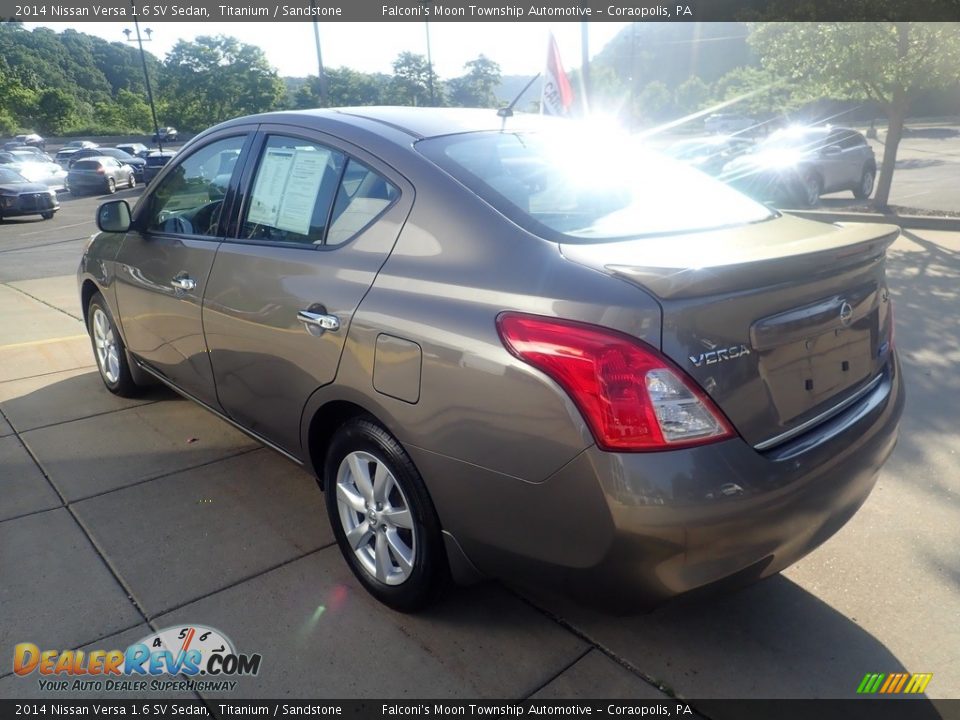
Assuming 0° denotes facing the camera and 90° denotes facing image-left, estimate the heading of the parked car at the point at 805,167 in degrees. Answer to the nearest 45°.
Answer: approximately 45°

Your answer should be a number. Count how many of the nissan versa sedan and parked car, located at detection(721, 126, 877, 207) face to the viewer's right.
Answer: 0

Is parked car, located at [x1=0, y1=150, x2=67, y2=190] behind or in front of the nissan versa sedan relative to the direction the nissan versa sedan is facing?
in front

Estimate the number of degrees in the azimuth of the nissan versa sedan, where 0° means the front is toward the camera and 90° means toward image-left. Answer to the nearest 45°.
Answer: approximately 135°

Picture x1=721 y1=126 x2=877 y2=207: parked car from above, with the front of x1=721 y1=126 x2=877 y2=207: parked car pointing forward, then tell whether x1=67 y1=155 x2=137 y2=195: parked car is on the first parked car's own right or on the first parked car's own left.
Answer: on the first parked car's own right
